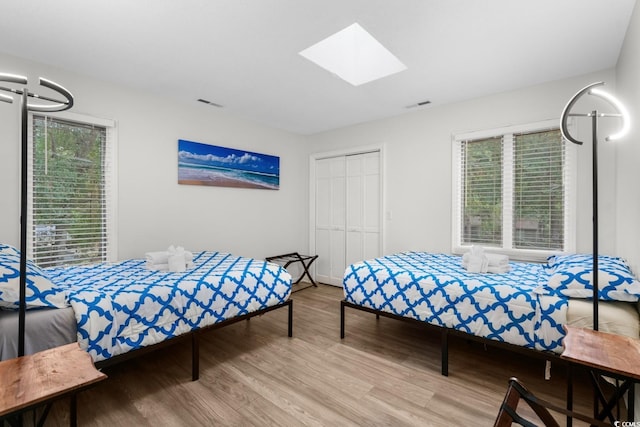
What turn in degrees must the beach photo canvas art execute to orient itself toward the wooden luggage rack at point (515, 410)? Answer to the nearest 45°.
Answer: approximately 45° to its right

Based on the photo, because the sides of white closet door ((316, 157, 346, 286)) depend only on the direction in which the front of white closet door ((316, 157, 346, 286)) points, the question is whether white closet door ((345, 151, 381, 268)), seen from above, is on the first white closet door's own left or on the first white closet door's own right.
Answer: on the first white closet door's own left

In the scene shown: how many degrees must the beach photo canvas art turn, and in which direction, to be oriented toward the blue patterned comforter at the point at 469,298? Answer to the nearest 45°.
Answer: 0° — it already faces it

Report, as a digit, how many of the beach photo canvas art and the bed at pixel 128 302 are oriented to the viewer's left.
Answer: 0

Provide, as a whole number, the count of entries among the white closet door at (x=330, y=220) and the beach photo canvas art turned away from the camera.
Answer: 0

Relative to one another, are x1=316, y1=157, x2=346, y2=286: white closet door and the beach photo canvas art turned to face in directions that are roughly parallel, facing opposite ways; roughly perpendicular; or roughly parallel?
roughly perpendicular

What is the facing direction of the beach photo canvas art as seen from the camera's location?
facing the viewer and to the right of the viewer

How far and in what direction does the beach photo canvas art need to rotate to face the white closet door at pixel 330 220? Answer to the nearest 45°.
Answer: approximately 45° to its left

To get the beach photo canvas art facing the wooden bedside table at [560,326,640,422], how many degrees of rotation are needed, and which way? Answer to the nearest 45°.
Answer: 0° — it already faces it

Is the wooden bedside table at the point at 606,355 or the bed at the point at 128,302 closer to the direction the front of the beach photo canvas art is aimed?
the wooden bedside table

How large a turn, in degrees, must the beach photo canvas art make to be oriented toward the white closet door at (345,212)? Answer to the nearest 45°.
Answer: approximately 45° to its left

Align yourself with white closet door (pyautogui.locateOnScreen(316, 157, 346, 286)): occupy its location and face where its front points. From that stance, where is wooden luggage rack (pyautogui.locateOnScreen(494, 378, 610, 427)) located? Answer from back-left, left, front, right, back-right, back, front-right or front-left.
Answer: front-left

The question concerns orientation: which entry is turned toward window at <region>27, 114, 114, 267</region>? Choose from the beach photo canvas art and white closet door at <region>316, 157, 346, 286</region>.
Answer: the white closet door
